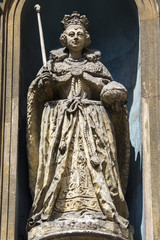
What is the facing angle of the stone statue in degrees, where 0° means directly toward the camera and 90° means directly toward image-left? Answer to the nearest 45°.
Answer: approximately 0°
